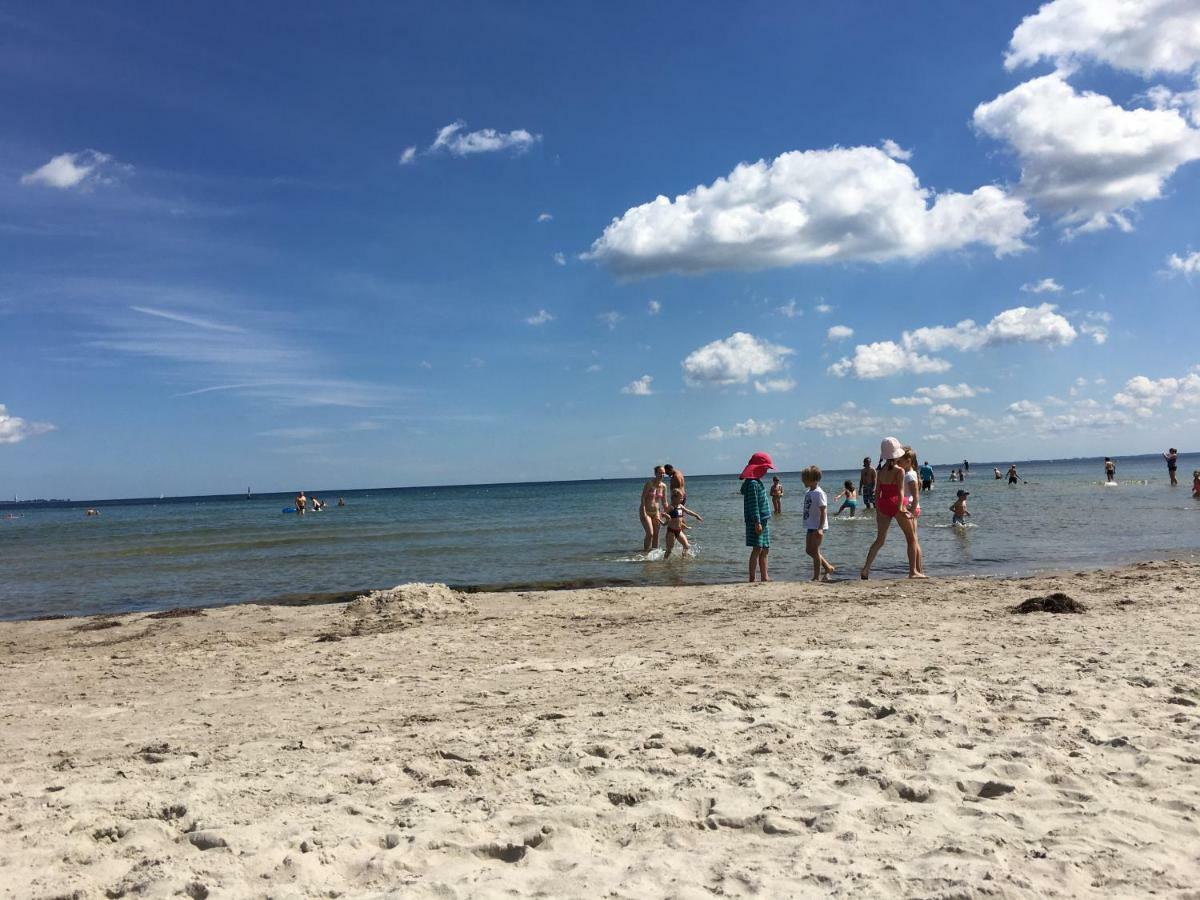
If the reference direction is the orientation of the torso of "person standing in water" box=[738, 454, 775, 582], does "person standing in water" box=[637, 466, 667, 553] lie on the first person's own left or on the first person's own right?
on the first person's own left

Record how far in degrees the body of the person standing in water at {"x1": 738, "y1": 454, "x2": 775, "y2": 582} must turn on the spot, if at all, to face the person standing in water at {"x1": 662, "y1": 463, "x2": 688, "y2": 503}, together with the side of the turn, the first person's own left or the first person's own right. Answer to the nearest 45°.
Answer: approximately 90° to the first person's own left

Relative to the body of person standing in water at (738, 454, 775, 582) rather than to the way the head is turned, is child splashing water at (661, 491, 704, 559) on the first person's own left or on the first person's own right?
on the first person's own left

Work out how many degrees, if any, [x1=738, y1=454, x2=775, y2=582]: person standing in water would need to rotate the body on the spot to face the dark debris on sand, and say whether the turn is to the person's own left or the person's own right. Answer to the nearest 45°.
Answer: approximately 45° to the person's own right

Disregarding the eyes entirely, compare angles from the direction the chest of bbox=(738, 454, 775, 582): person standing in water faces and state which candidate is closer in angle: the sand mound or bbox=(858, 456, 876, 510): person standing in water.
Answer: the person standing in water

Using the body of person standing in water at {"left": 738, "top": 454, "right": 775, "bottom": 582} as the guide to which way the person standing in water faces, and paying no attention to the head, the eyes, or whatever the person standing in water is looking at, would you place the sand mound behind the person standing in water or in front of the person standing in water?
behind
